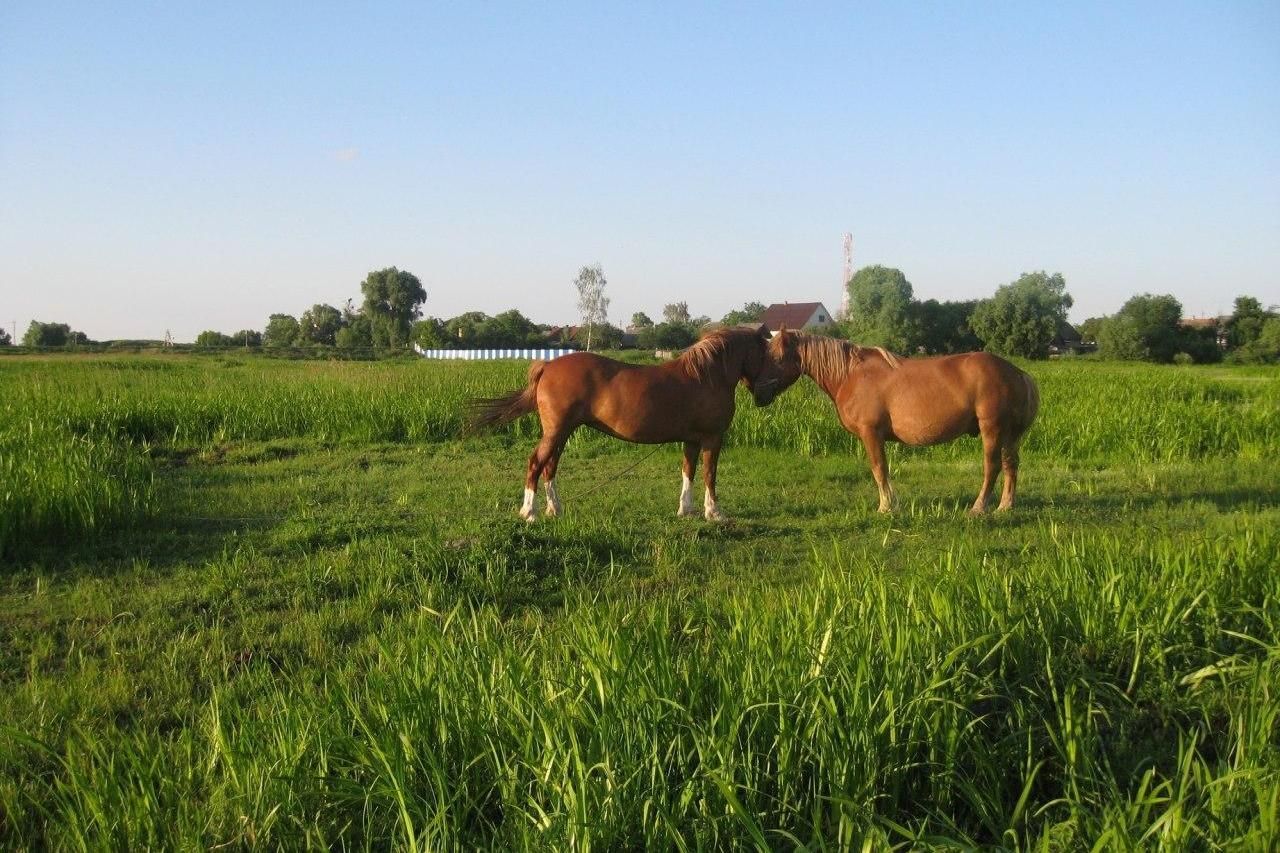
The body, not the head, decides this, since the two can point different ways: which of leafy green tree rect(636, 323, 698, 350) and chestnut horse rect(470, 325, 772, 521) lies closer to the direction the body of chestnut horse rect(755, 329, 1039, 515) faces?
the chestnut horse

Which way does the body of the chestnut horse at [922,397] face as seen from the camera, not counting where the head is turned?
to the viewer's left

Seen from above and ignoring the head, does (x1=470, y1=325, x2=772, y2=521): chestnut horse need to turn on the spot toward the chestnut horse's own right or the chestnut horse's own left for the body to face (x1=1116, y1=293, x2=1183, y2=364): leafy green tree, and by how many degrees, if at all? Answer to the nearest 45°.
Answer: approximately 45° to the chestnut horse's own left

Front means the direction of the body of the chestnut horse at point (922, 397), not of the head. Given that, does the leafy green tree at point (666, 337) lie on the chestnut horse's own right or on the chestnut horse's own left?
on the chestnut horse's own right

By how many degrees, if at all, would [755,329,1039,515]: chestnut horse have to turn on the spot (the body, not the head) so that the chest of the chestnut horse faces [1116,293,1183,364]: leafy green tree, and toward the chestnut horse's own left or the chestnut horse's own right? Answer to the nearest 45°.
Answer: approximately 90° to the chestnut horse's own right

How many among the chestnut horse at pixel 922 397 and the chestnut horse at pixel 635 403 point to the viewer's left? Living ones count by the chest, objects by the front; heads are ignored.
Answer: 1

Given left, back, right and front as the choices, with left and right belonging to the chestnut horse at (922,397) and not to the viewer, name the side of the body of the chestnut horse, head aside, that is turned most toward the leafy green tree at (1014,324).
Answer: right

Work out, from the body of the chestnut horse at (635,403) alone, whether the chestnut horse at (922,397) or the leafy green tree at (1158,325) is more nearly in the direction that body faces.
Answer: the chestnut horse

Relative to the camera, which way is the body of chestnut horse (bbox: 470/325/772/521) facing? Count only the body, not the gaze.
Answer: to the viewer's right

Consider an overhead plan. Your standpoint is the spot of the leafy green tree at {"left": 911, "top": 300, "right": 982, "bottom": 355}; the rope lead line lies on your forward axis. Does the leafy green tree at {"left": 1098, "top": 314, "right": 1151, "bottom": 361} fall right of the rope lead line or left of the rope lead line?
left

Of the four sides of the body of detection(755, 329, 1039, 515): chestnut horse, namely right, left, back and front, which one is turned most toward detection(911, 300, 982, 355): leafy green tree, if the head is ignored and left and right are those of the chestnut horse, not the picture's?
right

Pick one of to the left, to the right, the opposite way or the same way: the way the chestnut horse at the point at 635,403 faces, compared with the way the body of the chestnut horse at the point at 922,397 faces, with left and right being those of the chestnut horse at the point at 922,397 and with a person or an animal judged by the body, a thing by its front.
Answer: the opposite way
